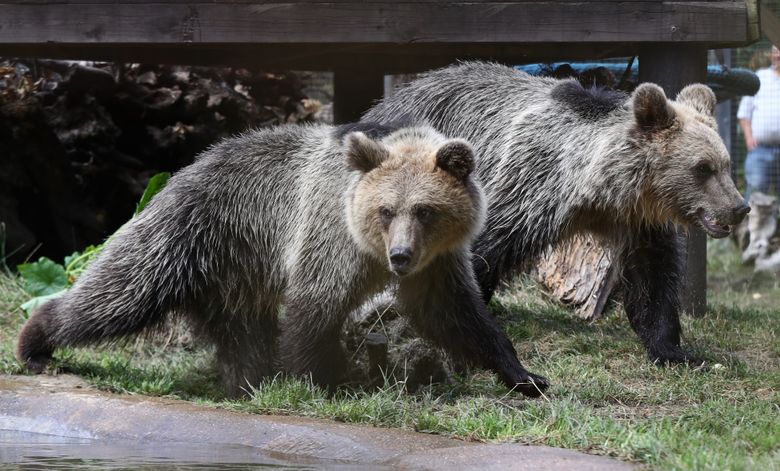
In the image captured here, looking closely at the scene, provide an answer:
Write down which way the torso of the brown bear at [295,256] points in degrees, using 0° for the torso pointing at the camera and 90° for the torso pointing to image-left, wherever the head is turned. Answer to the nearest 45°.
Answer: approximately 315°

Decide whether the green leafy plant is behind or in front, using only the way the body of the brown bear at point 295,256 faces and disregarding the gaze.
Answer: behind

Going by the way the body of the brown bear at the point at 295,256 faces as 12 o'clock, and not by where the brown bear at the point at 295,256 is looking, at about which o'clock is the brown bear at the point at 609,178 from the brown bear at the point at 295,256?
the brown bear at the point at 609,178 is roughly at 10 o'clock from the brown bear at the point at 295,256.

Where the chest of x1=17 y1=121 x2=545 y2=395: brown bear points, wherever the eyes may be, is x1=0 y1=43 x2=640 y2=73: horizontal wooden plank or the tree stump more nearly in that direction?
the tree stump

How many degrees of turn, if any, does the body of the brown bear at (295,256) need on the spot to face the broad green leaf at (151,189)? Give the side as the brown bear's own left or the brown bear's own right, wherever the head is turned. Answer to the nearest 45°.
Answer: approximately 180°

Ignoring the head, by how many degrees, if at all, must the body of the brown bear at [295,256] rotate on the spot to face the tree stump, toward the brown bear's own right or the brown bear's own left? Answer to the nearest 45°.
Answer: approximately 90° to the brown bear's own left

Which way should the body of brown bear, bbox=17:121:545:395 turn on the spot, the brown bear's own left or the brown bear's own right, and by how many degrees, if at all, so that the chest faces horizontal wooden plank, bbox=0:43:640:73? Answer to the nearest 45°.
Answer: approximately 135° to the brown bear's own left

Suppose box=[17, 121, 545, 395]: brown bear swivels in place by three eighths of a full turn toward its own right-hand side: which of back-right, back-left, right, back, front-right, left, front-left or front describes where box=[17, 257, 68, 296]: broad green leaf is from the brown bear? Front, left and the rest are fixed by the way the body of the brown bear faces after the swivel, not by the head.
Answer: front-right
